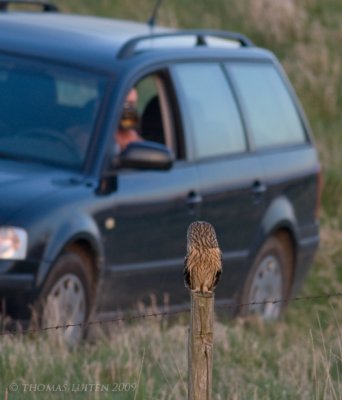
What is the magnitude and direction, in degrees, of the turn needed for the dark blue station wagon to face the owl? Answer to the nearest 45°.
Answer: approximately 45° to its left

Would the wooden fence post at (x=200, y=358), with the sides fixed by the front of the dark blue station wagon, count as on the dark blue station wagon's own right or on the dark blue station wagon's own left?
on the dark blue station wagon's own left

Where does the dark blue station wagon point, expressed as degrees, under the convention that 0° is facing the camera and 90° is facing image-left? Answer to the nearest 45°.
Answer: approximately 45°

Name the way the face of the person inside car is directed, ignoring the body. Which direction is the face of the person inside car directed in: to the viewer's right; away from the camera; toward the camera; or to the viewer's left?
toward the camera

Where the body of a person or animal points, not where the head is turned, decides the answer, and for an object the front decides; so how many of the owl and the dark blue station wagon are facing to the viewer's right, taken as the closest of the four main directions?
0
